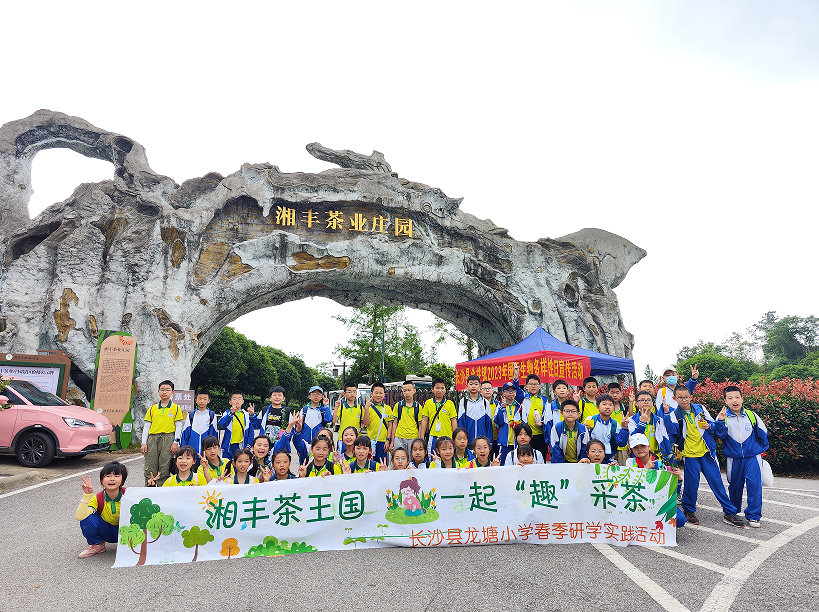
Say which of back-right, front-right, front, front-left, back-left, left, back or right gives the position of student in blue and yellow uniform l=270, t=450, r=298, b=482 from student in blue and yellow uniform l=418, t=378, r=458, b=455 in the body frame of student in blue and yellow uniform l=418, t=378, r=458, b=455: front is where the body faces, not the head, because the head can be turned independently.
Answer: front-right

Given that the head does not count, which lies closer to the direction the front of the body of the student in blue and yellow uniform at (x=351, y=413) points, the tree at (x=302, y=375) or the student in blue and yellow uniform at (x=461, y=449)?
the student in blue and yellow uniform

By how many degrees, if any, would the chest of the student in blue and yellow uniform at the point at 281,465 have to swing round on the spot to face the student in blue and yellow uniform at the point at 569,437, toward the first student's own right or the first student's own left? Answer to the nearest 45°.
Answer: approximately 90° to the first student's own left

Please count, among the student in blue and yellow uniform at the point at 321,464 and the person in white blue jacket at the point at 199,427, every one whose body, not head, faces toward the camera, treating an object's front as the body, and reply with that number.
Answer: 2

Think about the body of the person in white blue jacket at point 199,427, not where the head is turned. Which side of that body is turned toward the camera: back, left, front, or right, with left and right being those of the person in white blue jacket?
front

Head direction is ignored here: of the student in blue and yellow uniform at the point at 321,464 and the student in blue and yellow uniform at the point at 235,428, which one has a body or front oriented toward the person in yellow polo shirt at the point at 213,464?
the student in blue and yellow uniform at the point at 235,428

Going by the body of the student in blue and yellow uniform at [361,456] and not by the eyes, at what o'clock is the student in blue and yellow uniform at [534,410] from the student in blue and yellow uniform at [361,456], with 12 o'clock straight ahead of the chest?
the student in blue and yellow uniform at [534,410] is roughly at 8 o'clock from the student in blue and yellow uniform at [361,456].

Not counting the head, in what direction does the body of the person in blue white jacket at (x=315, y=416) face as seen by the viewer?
toward the camera

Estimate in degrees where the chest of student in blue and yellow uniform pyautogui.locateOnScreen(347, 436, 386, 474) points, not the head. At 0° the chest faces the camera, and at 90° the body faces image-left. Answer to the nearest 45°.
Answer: approximately 0°

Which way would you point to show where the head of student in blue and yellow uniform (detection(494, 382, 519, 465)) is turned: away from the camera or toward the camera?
toward the camera

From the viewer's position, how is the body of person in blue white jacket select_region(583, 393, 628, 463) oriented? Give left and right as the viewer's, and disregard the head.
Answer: facing the viewer

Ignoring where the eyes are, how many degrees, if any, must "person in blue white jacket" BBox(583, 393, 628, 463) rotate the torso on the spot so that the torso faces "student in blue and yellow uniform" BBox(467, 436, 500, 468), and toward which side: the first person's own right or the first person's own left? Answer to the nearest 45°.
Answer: approximately 45° to the first person's own right

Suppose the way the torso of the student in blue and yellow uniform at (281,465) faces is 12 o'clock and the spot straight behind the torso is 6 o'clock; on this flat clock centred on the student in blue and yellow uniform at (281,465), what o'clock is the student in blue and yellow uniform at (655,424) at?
the student in blue and yellow uniform at (655,424) is roughly at 9 o'clock from the student in blue and yellow uniform at (281,465).

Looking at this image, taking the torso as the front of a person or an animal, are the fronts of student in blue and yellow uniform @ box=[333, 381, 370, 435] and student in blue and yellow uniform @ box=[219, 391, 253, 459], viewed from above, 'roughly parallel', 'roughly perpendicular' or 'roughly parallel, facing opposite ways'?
roughly parallel

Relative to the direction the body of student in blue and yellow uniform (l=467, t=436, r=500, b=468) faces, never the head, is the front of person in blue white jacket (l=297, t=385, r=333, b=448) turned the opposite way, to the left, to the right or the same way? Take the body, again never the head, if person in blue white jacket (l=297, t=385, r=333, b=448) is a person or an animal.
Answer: the same way

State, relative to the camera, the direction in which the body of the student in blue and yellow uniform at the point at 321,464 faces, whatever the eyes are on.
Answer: toward the camera
